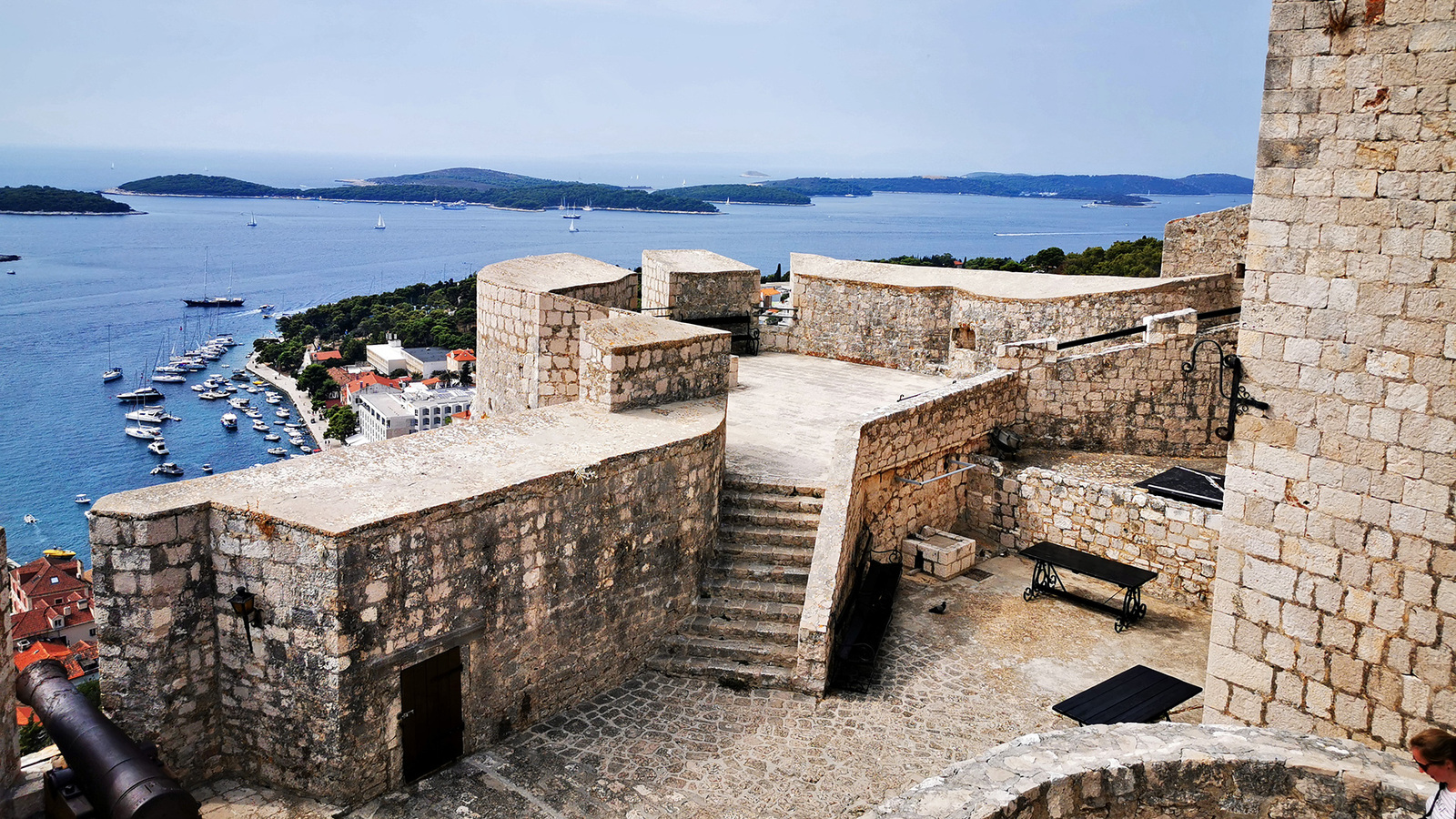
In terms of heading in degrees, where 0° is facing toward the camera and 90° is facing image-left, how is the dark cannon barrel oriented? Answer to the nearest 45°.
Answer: approximately 135°

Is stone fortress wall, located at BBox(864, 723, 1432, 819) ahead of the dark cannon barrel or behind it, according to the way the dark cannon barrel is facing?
behind

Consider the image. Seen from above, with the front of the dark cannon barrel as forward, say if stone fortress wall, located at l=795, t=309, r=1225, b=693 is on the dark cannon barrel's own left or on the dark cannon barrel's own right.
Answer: on the dark cannon barrel's own right

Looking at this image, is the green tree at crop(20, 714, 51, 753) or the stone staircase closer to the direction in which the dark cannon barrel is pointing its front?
the green tree

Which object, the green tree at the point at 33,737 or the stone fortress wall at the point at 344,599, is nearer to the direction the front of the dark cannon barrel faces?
the green tree

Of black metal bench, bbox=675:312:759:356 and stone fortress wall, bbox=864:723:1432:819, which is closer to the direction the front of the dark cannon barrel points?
the black metal bench

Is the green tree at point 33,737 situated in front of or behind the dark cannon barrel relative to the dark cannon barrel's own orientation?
in front

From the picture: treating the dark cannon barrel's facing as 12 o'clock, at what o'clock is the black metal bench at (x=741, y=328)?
The black metal bench is roughly at 3 o'clock from the dark cannon barrel.
